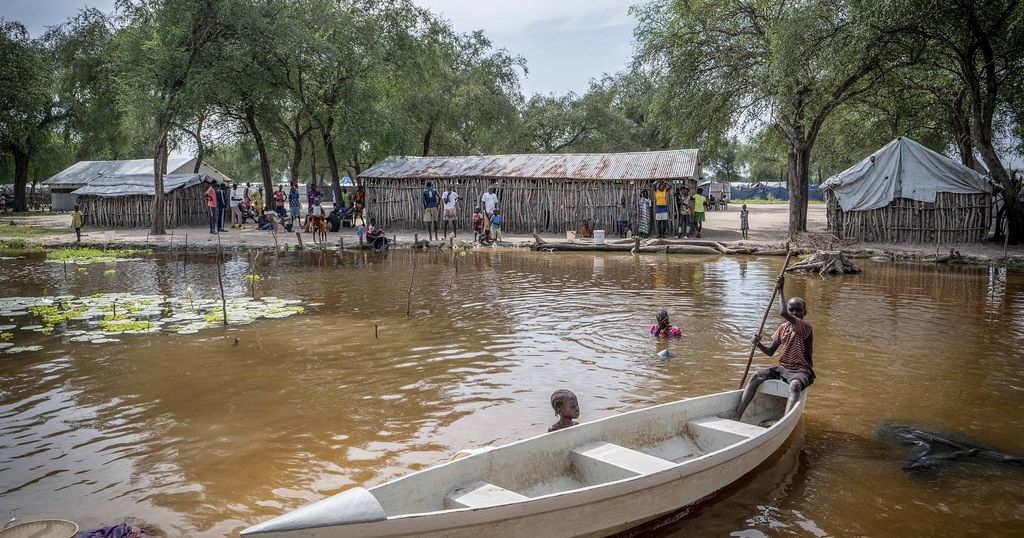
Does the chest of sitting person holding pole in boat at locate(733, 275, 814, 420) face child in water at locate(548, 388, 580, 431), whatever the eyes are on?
yes

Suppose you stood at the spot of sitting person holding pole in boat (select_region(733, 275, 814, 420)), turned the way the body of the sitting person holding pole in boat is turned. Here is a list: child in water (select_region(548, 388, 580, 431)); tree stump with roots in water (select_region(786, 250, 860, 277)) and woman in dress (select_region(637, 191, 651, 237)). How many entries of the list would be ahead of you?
1

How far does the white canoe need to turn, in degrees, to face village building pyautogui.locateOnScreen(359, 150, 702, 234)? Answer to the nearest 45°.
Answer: approximately 135° to its right

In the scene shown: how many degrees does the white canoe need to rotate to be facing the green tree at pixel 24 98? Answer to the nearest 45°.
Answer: approximately 90° to its right

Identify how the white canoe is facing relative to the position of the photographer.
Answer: facing the viewer and to the left of the viewer

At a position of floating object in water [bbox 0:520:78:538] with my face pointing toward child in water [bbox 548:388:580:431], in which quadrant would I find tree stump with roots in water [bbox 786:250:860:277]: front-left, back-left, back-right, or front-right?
front-left

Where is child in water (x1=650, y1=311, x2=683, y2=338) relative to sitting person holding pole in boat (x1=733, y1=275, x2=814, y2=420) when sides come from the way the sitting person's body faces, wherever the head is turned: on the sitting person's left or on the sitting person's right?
on the sitting person's right

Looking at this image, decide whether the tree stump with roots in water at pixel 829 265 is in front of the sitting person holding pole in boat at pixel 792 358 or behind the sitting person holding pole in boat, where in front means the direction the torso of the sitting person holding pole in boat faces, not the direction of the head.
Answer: behind

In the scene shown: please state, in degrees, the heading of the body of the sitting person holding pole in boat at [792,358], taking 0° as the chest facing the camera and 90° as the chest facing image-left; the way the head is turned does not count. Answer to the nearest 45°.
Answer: approximately 45°

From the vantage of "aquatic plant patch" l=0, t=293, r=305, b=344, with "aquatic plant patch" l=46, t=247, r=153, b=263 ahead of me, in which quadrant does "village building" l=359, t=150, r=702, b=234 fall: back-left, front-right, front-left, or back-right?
front-right

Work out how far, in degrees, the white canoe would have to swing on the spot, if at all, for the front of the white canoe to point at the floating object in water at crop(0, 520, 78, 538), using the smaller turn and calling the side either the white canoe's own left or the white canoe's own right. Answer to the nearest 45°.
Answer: approximately 45° to the white canoe's own right

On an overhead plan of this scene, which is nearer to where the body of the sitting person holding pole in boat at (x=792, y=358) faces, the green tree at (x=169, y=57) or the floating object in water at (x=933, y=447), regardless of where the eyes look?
the green tree

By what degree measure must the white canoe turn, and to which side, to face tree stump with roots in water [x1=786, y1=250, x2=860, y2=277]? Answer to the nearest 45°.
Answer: approximately 180°

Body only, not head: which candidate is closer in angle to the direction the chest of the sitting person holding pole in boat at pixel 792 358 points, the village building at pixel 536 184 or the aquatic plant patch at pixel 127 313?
the aquatic plant patch

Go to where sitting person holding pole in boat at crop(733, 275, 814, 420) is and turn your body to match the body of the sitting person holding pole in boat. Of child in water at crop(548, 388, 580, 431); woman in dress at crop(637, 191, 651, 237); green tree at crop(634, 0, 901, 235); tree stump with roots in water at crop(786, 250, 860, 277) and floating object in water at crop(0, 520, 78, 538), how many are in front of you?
2

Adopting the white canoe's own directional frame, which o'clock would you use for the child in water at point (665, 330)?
The child in water is roughly at 5 o'clock from the white canoe.

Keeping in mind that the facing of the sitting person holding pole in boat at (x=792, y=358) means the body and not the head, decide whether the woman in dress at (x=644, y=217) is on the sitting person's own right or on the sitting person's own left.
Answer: on the sitting person's own right

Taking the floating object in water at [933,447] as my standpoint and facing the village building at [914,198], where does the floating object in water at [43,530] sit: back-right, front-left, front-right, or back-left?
back-left
